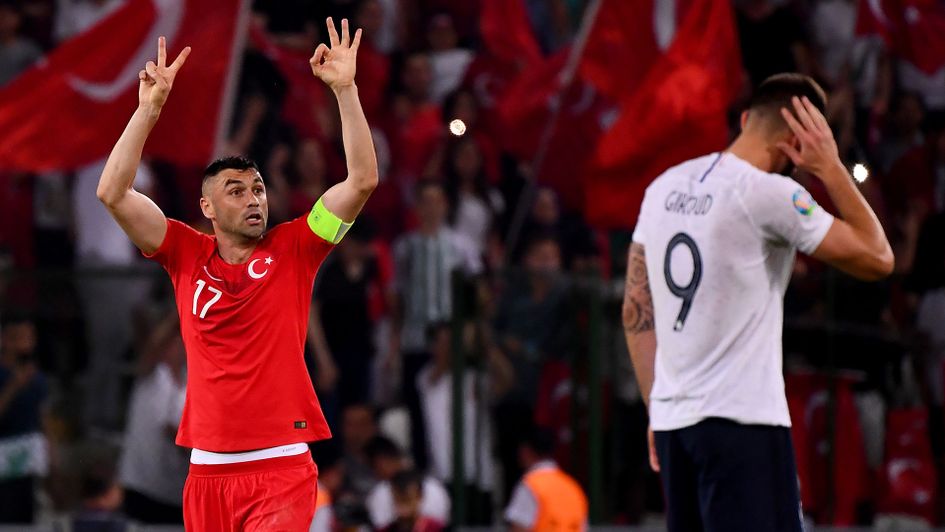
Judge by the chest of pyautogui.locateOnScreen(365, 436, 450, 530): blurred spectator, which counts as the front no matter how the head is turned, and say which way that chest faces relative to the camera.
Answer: toward the camera

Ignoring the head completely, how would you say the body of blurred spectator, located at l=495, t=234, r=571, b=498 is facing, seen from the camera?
toward the camera

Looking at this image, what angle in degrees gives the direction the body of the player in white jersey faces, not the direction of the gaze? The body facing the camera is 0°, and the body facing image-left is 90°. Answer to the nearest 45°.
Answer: approximately 225°

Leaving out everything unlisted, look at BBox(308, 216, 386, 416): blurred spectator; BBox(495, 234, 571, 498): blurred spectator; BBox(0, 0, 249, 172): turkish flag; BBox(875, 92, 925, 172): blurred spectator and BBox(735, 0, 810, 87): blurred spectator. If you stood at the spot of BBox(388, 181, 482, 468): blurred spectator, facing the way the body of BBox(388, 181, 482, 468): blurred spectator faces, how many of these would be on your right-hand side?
2

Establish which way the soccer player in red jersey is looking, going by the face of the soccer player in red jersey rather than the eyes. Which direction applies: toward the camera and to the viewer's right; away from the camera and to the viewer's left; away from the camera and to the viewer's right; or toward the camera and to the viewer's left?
toward the camera and to the viewer's right

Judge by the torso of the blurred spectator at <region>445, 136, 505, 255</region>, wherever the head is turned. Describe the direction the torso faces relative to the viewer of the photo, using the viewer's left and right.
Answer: facing the viewer

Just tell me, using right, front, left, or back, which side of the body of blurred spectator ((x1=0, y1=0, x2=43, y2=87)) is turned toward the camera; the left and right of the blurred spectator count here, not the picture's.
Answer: front

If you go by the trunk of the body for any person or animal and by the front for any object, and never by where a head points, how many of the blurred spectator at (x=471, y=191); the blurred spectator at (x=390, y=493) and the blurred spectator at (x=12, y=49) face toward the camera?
3

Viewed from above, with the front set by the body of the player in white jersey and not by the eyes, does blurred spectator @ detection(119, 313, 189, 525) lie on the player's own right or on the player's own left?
on the player's own left

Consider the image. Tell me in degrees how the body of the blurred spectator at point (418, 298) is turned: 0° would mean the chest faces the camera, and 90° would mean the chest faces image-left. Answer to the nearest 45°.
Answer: approximately 0°

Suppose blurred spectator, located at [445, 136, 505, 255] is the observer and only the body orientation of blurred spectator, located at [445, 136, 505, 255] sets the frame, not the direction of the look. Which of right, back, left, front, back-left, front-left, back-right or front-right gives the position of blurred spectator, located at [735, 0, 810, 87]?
left

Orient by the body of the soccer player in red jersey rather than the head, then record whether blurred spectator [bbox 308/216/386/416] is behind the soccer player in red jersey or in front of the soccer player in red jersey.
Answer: behind
